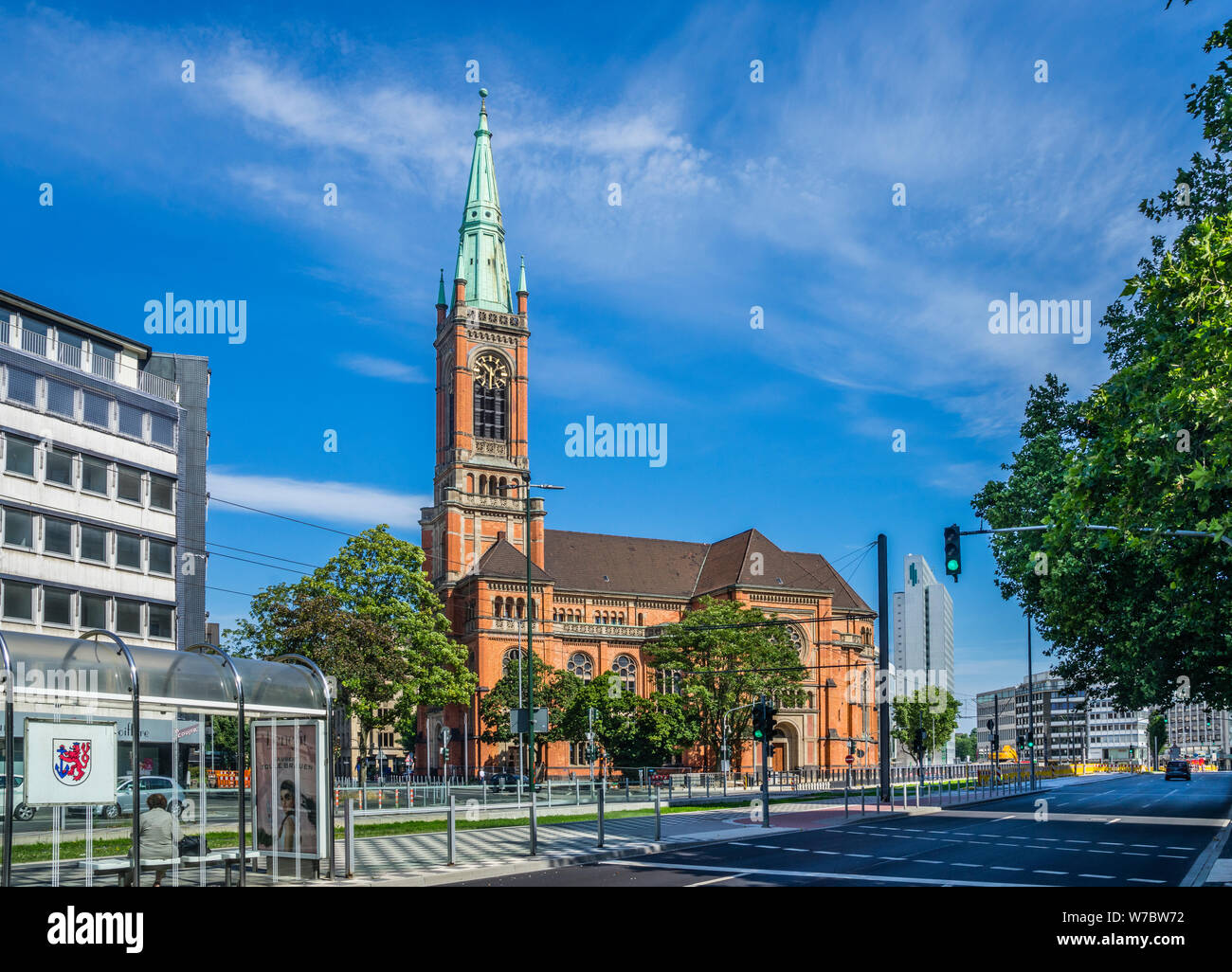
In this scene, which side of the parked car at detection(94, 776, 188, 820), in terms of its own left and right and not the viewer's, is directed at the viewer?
left

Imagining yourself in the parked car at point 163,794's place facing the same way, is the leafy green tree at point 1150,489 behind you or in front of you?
behind

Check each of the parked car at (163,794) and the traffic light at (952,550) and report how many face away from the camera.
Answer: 0

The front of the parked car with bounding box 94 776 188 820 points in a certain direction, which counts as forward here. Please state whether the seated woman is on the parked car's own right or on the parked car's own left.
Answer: on the parked car's own left

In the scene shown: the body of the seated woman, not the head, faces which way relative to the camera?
away from the camera

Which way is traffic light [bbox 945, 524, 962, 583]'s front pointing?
toward the camera

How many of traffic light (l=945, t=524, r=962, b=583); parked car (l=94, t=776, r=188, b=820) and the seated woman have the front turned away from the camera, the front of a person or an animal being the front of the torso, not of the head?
1

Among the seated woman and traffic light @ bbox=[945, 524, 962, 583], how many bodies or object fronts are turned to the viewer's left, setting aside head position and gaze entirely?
0

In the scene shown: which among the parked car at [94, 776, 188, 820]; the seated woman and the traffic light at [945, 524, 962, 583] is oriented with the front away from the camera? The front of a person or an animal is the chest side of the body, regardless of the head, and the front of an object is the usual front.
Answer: the seated woman

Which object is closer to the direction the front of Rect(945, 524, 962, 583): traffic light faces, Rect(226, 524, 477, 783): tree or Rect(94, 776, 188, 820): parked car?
the parked car

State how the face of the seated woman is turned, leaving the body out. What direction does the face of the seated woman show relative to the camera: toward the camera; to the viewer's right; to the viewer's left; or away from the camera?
away from the camera

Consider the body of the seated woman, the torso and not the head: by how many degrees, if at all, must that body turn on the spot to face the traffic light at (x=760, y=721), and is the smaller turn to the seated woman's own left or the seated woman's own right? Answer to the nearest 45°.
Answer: approximately 45° to the seated woman's own right

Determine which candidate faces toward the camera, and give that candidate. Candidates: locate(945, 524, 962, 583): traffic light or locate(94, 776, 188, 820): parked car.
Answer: the traffic light

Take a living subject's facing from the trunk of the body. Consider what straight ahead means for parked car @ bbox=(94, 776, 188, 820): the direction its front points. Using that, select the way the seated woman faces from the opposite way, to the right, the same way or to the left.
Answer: to the right
